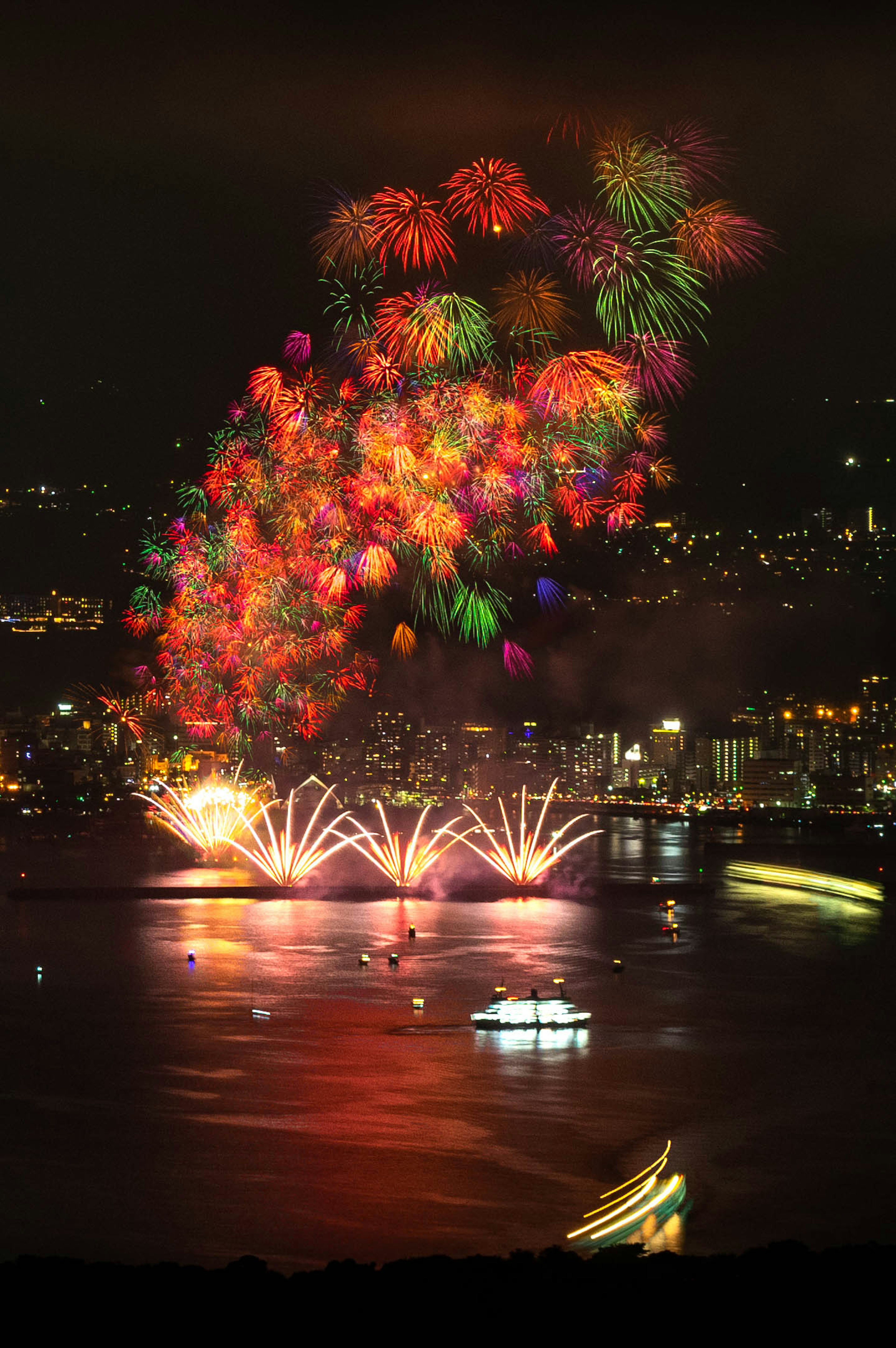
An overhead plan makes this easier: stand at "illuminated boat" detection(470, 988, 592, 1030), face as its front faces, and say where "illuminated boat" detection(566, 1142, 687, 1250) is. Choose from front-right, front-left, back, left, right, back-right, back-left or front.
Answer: left

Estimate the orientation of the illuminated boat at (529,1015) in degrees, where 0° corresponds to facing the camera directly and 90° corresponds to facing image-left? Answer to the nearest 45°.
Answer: approximately 270°
